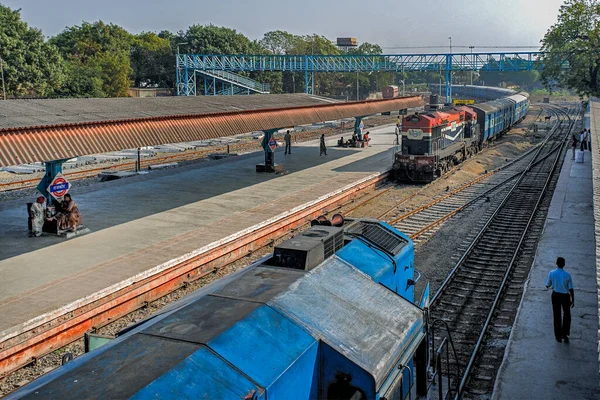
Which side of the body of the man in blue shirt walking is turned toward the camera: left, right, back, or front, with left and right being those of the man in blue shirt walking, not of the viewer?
back

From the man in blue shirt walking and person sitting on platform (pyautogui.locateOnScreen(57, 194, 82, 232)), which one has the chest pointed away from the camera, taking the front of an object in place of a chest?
the man in blue shirt walking

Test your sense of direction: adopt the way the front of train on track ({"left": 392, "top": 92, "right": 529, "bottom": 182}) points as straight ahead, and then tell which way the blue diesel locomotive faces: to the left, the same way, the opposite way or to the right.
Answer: the opposite way

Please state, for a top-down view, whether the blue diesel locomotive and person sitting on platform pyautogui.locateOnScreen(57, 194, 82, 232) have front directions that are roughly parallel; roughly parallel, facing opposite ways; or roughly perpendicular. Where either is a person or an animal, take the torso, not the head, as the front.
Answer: roughly perpendicular

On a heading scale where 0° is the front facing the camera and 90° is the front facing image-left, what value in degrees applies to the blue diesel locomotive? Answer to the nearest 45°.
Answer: approximately 225°
